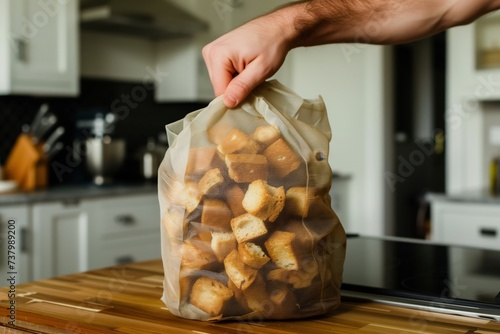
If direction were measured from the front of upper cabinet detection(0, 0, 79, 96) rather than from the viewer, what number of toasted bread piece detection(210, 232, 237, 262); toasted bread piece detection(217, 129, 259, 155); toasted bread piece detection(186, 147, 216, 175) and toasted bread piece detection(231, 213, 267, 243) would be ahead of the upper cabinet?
4

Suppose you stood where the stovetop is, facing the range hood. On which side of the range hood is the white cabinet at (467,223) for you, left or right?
right

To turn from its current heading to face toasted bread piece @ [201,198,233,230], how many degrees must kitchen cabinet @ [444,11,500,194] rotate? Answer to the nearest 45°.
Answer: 0° — it already faces it

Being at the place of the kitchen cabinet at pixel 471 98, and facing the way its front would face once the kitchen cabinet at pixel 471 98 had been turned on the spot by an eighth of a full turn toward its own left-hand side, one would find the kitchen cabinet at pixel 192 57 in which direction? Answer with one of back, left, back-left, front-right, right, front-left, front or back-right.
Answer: back-right

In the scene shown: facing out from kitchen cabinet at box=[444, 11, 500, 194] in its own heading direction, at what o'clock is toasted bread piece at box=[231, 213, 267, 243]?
The toasted bread piece is roughly at 12 o'clock from the kitchen cabinet.

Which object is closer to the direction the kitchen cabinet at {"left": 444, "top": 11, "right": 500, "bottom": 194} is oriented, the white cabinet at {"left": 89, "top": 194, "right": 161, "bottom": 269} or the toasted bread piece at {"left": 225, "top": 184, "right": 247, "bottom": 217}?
the toasted bread piece

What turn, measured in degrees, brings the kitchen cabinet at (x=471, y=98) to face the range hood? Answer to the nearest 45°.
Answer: approximately 90° to its right

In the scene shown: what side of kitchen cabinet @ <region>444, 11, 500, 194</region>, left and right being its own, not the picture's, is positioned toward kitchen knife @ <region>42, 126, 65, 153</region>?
right

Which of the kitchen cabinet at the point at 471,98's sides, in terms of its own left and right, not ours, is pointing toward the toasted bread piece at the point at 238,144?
front

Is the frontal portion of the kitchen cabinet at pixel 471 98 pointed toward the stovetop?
yes

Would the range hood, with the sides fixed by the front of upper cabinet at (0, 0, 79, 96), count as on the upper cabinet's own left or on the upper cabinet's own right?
on the upper cabinet's own left
